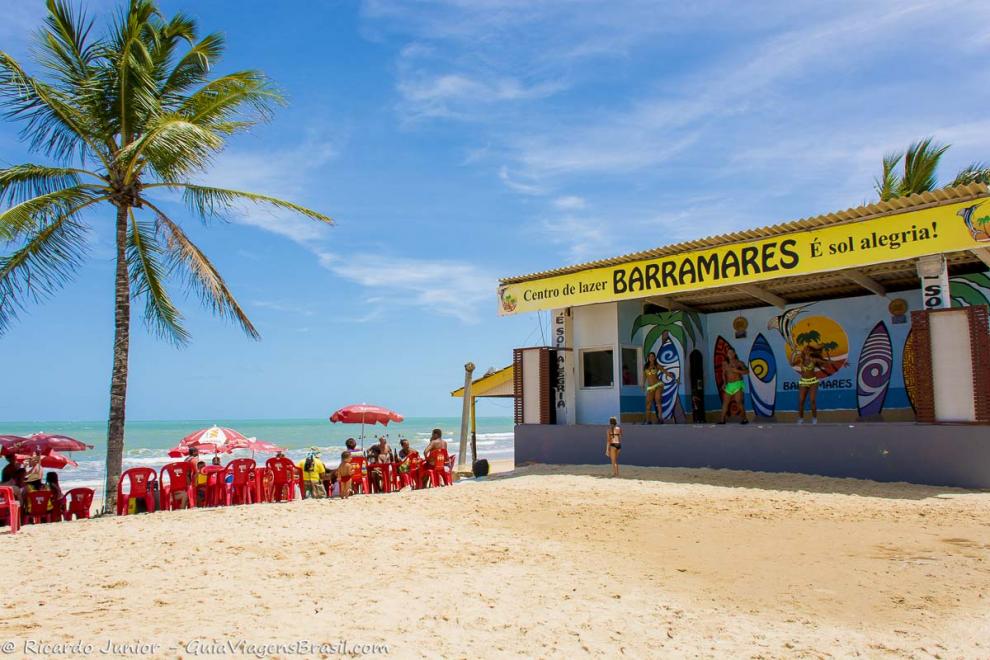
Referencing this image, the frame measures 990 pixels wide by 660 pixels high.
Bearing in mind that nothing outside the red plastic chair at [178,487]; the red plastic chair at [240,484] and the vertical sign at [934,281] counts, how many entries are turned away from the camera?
2

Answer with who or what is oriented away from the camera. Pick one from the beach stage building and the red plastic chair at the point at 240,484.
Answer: the red plastic chair

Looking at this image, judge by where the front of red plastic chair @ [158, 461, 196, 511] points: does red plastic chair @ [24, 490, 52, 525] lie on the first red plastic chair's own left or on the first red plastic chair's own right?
on the first red plastic chair's own left

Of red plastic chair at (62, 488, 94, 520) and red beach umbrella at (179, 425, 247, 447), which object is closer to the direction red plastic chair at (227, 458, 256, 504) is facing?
the red beach umbrella

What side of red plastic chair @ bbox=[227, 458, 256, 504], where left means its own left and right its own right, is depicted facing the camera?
back

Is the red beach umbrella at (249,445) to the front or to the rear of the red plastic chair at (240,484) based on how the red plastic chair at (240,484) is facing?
to the front

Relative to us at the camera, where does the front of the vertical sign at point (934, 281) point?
facing the viewer and to the left of the viewer

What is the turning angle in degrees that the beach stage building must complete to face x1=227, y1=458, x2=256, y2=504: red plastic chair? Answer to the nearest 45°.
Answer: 0° — it already faces it

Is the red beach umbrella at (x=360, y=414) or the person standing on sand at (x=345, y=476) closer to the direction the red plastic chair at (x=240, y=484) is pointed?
the red beach umbrella

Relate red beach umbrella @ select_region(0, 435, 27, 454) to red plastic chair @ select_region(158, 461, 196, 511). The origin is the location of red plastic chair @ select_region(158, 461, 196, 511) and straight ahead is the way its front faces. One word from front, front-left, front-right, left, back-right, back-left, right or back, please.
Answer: front-left

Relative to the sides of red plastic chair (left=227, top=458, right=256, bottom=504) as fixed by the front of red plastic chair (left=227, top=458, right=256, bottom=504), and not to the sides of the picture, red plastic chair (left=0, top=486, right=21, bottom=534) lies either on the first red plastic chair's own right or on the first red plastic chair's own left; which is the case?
on the first red plastic chair's own left

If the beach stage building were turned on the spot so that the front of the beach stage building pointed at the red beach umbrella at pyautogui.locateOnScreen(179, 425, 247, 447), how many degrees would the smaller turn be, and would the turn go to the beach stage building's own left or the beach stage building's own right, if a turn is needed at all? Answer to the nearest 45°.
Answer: approximately 45° to the beach stage building's own right

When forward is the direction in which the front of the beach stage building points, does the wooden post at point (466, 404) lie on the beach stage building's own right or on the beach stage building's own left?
on the beach stage building's own right

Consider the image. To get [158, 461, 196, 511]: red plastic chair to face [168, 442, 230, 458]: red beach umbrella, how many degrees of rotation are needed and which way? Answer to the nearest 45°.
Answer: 0° — it already faces it

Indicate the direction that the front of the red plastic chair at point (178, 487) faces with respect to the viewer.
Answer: facing away from the viewer
